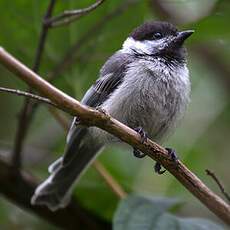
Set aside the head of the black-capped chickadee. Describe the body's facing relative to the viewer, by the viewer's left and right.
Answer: facing the viewer and to the right of the viewer

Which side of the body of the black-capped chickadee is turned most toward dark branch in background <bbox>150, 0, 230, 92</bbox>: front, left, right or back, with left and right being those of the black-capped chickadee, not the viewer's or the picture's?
left

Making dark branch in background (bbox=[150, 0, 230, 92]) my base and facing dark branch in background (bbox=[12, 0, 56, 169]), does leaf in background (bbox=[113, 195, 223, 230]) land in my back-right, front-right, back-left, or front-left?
front-left

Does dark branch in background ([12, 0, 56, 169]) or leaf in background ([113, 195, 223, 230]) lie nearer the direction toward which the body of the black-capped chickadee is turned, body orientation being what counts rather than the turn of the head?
the leaf in background
